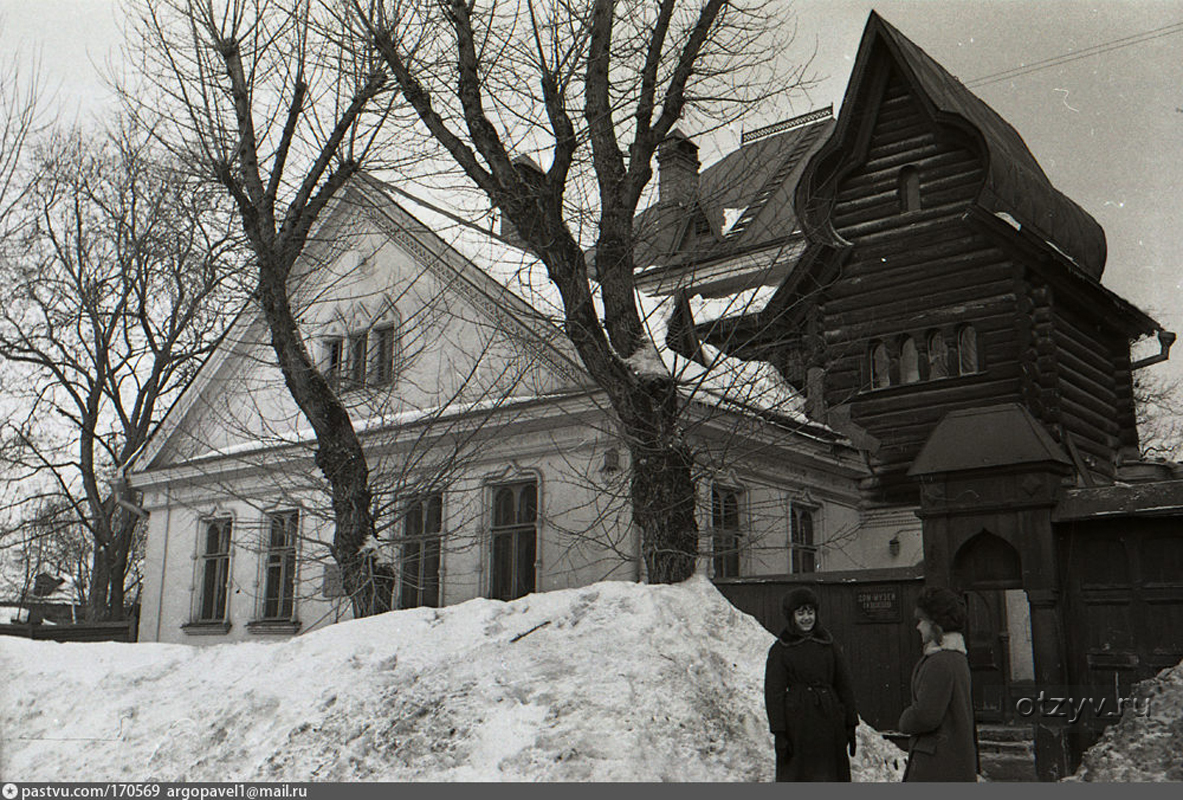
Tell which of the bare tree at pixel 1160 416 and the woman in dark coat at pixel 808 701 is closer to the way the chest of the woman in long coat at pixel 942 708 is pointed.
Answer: the woman in dark coat

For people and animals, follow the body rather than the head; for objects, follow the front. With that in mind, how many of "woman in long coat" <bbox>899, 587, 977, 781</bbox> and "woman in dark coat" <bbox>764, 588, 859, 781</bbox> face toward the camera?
1

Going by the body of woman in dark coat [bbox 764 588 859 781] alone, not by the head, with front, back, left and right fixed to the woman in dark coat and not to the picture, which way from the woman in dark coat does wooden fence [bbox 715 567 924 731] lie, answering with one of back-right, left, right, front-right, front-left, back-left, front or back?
back

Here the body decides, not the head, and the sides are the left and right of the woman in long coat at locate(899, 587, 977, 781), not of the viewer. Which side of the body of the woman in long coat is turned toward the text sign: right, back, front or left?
right

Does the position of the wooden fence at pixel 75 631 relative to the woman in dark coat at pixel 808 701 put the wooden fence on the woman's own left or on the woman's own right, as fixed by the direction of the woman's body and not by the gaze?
on the woman's own right

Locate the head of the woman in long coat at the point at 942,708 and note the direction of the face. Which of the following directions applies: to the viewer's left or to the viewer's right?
to the viewer's left

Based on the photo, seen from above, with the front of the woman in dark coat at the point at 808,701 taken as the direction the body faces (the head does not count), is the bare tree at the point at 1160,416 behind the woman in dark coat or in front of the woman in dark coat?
behind

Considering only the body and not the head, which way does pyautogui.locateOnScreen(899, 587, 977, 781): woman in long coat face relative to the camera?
to the viewer's left

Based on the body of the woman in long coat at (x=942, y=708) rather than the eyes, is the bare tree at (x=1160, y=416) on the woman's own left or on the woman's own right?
on the woman's own right

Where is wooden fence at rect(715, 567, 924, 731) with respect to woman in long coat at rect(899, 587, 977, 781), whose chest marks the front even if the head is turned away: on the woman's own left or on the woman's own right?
on the woman's own right

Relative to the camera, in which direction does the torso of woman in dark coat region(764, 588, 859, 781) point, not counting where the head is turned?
toward the camera

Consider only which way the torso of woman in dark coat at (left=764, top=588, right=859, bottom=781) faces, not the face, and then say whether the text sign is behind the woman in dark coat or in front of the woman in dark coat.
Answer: behind

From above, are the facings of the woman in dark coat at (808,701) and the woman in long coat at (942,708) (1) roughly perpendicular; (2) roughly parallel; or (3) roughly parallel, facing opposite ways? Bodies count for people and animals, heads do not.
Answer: roughly perpendicular
